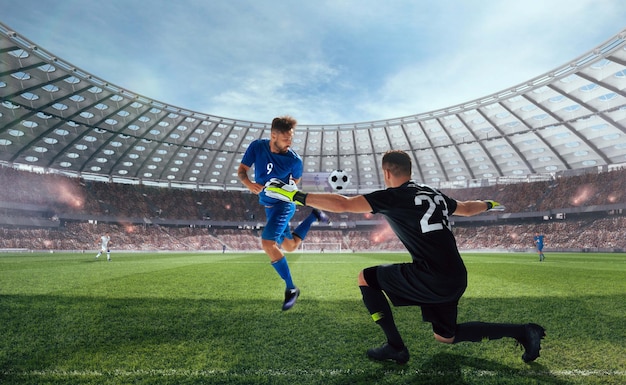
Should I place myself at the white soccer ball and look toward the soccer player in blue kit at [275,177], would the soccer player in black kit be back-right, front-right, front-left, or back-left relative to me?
back-left

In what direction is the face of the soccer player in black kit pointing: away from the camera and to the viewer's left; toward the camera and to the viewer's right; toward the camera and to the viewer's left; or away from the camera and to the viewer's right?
away from the camera and to the viewer's left

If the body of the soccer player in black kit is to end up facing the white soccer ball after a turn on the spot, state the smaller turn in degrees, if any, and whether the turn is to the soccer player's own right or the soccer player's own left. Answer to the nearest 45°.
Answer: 0° — they already face it

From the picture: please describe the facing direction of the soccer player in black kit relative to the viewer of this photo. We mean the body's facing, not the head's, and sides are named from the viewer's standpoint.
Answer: facing away from the viewer and to the left of the viewer

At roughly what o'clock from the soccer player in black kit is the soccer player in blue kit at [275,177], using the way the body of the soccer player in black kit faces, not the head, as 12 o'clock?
The soccer player in blue kit is roughly at 12 o'clock from the soccer player in black kit.
